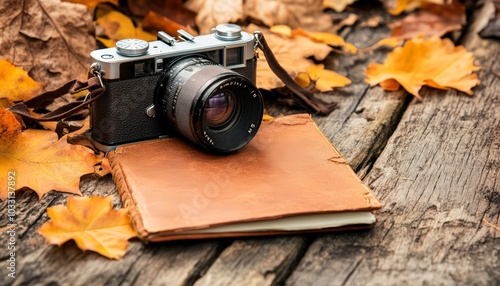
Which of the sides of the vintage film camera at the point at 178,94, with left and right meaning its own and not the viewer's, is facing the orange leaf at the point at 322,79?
left

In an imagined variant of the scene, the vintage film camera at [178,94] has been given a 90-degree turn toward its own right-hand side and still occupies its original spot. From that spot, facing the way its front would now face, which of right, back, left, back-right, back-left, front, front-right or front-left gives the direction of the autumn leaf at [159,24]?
back-right

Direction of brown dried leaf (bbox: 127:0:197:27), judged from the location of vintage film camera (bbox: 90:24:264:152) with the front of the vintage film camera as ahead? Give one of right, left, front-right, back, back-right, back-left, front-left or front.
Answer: back-left

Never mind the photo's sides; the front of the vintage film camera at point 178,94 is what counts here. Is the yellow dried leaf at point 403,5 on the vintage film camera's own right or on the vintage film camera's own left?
on the vintage film camera's own left

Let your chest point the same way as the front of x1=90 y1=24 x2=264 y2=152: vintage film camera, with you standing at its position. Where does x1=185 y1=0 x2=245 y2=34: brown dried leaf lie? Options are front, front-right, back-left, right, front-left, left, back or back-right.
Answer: back-left

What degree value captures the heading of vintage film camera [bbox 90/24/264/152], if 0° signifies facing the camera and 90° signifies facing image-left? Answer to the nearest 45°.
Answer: approximately 315°

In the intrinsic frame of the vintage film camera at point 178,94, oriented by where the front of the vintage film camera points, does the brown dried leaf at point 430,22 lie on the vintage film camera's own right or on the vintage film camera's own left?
on the vintage film camera's own left
